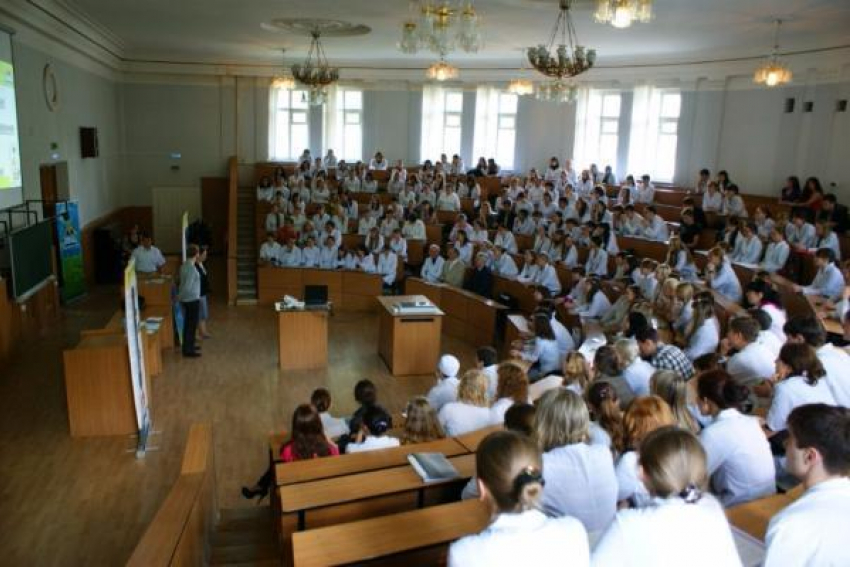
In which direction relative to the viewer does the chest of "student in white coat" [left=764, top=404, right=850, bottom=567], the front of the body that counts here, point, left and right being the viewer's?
facing away from the viewer and to the left of the viewer

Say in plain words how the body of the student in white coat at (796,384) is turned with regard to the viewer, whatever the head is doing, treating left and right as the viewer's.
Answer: facing away from the viewer and to the left of the viewer

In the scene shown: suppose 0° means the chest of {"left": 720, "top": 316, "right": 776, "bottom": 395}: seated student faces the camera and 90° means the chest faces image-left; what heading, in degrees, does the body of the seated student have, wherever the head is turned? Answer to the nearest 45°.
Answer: approximately 135°

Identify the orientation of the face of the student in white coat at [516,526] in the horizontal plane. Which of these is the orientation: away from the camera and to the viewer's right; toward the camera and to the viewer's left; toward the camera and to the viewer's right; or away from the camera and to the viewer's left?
away from the camera and to the viewer's left

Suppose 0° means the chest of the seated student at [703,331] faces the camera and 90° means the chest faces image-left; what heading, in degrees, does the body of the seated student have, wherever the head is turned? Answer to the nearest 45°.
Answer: approximately 135°

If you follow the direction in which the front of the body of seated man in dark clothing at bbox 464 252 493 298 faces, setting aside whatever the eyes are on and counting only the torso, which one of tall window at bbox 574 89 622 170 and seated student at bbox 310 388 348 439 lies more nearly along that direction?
the seated student

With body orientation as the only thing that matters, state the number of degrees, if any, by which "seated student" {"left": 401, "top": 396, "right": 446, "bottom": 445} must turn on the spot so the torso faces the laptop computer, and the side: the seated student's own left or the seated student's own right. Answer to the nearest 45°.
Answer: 0° — they already face it

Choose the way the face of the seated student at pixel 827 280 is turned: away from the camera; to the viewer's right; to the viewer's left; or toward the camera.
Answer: to the viewer's left

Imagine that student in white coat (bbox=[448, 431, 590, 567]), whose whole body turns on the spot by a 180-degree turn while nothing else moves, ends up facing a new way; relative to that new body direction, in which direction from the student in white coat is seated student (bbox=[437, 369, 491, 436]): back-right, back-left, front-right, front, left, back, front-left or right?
back-left

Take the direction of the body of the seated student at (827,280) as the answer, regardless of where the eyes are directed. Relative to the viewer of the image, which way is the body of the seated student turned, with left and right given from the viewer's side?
facing to the left of the viewer

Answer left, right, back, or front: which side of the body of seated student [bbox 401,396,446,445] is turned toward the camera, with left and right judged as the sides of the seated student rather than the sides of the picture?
back

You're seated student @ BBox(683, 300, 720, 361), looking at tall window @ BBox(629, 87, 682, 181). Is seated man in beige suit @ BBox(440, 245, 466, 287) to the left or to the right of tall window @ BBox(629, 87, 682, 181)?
left
